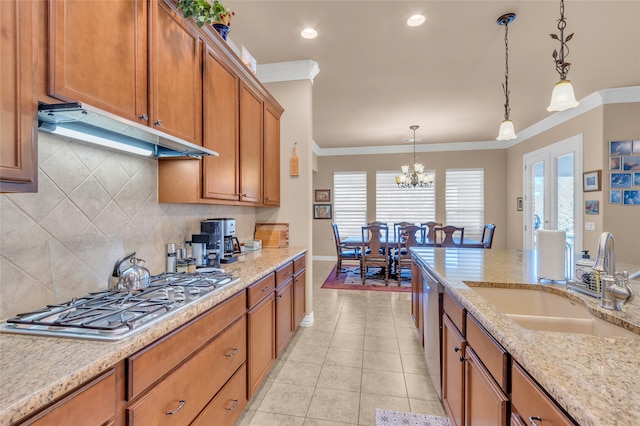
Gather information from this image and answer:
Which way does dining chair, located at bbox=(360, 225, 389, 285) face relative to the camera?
away from the camera

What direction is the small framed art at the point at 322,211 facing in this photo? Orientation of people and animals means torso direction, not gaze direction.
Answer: toward the camera

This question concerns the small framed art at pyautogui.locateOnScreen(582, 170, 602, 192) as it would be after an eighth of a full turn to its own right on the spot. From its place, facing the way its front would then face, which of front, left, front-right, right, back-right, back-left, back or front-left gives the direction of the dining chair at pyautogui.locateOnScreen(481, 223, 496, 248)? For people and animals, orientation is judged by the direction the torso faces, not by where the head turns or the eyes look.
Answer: front

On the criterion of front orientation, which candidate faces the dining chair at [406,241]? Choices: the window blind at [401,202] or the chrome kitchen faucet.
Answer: the window blind

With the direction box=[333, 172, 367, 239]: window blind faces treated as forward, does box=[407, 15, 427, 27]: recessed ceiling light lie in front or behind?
in front

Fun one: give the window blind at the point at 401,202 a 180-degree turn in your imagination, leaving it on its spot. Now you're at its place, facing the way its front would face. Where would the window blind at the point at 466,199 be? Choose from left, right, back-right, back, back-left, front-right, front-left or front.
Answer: right

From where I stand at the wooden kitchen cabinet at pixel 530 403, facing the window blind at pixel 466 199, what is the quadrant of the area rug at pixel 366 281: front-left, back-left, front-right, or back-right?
front-left

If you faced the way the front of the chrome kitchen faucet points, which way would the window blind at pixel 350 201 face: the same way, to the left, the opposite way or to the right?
to the left

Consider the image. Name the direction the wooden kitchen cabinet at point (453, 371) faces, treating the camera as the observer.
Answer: facing to the left of the viewer

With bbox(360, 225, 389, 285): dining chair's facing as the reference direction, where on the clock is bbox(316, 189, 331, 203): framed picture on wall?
The framed picture on wall is roughly at 11 o'clock from the dining chair.

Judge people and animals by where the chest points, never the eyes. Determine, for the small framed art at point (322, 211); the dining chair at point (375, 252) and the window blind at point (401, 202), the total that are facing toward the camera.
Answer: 2

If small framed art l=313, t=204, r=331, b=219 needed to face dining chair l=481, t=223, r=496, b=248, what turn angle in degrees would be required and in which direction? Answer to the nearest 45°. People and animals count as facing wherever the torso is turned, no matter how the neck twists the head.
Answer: approximately 45° to its left

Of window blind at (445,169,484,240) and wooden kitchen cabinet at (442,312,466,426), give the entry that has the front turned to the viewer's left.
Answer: the wooden kitchen cabinet

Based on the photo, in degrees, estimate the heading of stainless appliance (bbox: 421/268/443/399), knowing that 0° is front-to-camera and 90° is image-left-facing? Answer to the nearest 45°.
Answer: approximately 90°

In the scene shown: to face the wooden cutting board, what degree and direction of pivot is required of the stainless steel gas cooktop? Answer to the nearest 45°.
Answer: approximately 90° to its left

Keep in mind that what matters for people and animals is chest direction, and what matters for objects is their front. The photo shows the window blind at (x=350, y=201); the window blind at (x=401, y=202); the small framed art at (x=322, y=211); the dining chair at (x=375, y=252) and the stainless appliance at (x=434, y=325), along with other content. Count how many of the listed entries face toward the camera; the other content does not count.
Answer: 3

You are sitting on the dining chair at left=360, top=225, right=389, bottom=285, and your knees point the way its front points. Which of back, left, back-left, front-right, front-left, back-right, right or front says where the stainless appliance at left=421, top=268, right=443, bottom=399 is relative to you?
back

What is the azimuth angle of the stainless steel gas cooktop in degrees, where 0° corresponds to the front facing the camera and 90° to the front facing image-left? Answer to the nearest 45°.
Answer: approximately 315°

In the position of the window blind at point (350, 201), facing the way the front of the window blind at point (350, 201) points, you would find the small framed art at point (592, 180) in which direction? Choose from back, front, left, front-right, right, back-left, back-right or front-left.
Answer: front-left
